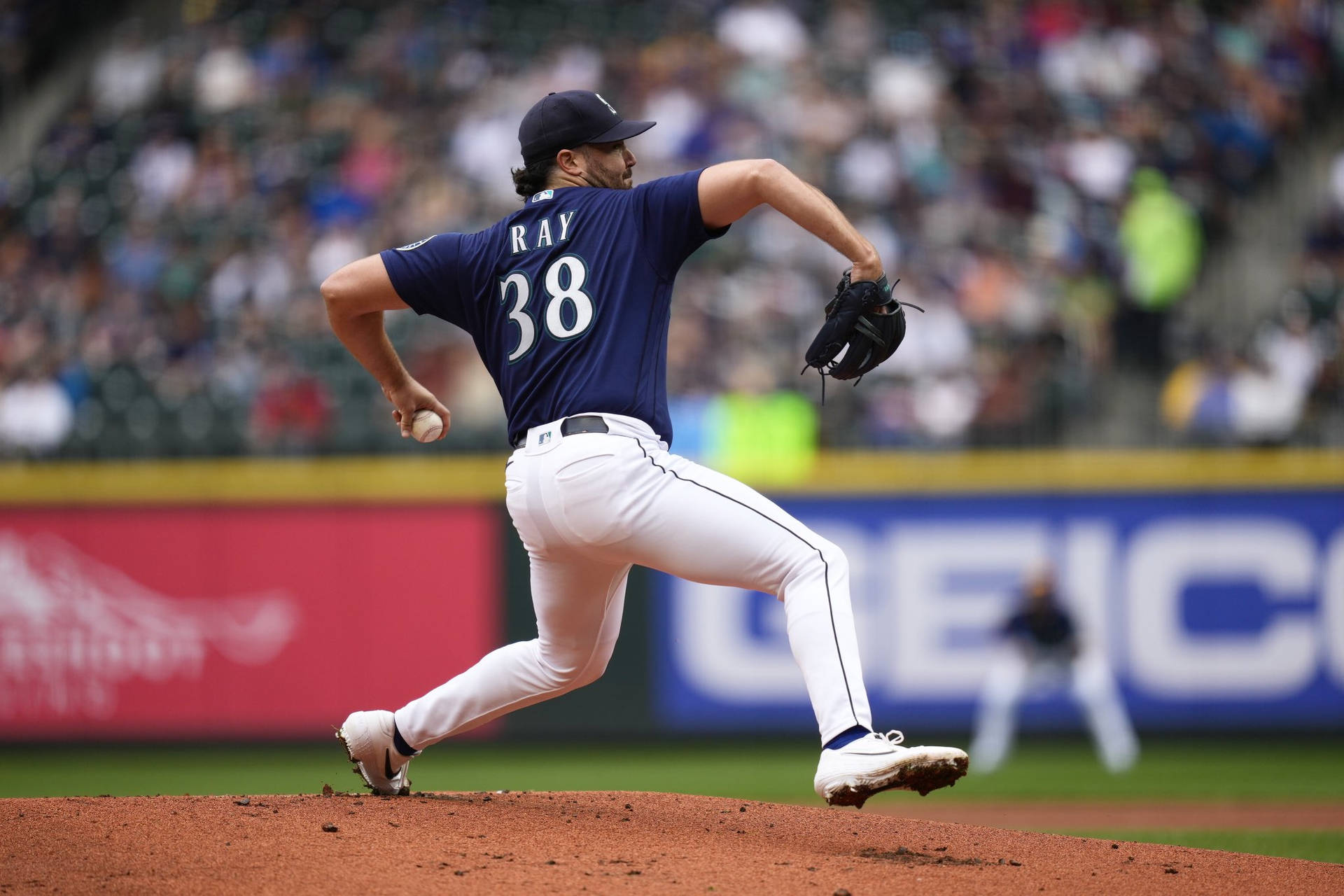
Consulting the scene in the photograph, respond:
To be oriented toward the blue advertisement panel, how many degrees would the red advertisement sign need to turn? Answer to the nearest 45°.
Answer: approximately 90° to its left

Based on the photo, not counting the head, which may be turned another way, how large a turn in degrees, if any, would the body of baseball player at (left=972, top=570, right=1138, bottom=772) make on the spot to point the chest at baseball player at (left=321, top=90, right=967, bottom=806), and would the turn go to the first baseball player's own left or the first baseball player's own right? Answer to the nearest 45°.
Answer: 0° — they already face them

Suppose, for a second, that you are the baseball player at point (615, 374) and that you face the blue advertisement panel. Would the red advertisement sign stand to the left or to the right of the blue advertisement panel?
left

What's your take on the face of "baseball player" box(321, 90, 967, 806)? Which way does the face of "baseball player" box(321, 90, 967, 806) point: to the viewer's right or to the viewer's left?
to the viewer's right

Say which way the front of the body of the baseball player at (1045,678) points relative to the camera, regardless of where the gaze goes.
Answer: toward the camera

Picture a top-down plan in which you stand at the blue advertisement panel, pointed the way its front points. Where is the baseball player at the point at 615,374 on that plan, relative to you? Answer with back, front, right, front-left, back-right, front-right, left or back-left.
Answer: front

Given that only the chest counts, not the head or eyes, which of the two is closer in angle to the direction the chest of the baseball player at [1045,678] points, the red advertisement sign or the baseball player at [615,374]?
the baseball player

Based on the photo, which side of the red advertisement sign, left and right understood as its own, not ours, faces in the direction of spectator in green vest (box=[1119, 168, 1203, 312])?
left

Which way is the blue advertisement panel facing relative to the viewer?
toward the camera

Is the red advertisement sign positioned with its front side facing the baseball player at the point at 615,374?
yes

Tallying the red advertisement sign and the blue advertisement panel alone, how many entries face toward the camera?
2
